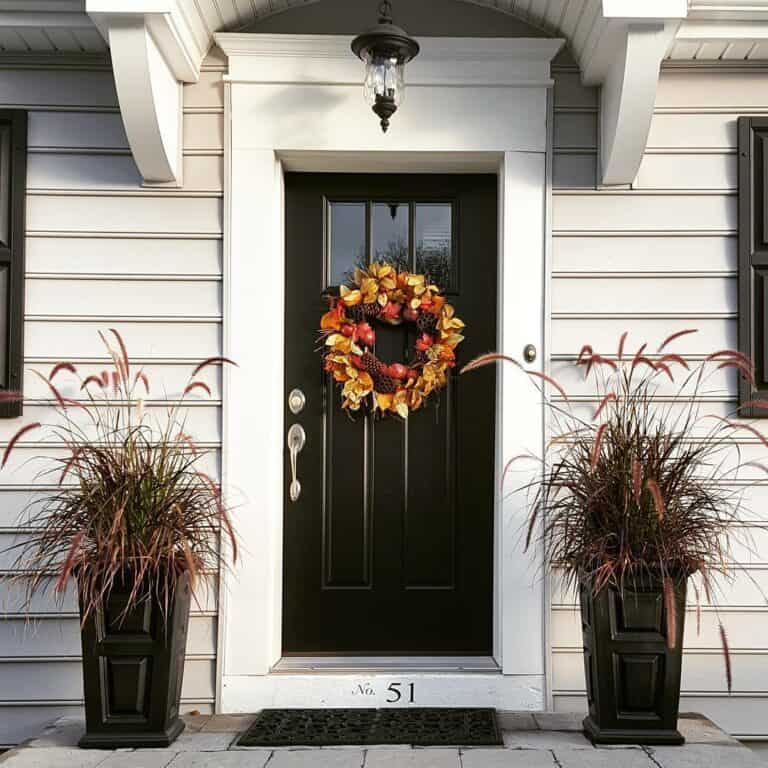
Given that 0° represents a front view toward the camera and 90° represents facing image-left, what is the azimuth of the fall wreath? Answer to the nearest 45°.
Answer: approximately 0°

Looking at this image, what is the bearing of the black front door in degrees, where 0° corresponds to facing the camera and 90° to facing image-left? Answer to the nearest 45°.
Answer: approximately 0°

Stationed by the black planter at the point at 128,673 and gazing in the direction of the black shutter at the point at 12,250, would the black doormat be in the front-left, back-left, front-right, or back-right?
back-right

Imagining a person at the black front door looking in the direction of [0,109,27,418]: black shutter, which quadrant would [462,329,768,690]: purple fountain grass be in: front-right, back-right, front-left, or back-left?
back-left

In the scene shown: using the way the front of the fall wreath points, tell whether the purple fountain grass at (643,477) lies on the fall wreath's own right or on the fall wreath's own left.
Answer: on the fall wreath's own left

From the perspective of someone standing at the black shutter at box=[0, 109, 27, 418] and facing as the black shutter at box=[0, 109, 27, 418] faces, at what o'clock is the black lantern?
The black lantern is roughly at 10 o'clock from the black shutter.
